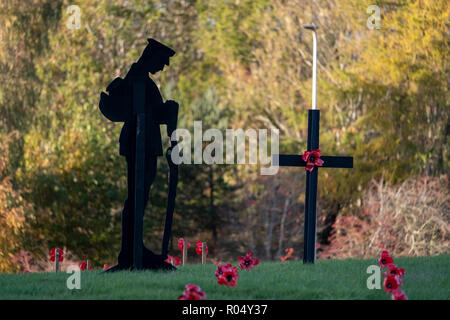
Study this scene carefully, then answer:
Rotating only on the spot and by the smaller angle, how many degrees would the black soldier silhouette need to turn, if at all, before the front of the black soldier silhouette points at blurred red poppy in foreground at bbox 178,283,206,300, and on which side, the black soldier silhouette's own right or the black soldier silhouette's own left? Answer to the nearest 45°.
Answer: approximately 90° to the black soldier silhouette's own right

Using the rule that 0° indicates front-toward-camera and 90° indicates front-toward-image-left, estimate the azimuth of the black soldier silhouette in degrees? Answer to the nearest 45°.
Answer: approximately 270°

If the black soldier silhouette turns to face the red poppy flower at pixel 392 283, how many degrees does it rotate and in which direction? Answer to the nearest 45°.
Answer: approximately 45° to its right

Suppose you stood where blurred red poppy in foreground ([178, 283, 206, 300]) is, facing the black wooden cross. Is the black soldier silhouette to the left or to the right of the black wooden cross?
left
